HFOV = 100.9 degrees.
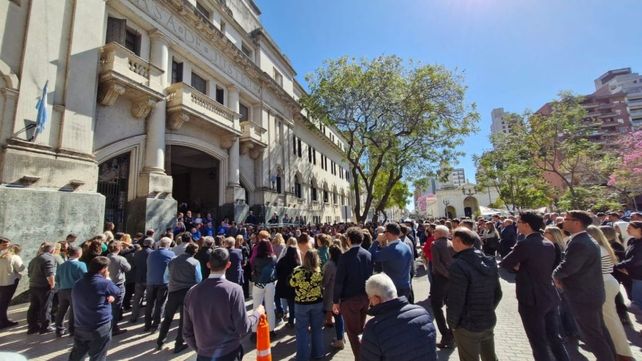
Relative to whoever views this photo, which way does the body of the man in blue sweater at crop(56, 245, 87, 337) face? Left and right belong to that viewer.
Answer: facing away from the viewer and to the right of the viewer

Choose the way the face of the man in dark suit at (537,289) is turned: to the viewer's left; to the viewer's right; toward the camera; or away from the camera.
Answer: to the viewer's left

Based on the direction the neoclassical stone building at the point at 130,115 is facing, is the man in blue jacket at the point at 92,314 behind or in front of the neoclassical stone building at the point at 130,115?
in front

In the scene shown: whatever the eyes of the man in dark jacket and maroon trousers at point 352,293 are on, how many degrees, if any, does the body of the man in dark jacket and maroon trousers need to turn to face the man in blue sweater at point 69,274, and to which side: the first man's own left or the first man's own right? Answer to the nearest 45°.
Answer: approximately 90° to the first man's own left

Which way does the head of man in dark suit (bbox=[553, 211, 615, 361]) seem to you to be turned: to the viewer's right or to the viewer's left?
to the viewer's left

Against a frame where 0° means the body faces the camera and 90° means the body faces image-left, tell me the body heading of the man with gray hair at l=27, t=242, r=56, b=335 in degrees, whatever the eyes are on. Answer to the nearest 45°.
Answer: approximately 225°

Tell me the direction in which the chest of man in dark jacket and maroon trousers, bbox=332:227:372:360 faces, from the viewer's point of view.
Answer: away from the camera

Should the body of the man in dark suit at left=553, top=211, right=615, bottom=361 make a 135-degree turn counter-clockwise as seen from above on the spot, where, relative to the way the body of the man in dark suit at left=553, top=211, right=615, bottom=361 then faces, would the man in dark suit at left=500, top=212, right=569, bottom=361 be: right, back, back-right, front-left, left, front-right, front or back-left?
right

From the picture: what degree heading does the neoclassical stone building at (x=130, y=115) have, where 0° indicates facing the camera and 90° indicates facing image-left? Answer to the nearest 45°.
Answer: approximately 315°

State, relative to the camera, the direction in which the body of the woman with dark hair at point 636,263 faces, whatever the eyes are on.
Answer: to the viewer's left

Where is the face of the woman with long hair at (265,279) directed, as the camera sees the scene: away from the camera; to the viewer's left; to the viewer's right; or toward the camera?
away from the camera

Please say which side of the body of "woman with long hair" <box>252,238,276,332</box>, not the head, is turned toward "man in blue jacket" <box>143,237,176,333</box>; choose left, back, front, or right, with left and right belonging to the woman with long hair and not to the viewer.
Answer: left

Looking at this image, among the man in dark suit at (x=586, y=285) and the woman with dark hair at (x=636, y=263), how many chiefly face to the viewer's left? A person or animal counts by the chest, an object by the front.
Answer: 2

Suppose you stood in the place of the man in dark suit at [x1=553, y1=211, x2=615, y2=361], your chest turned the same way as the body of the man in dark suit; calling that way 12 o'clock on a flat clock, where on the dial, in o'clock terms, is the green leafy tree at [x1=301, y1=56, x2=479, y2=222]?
The green leafy tree is roughly at 2 o'clock from the man in dark suit.

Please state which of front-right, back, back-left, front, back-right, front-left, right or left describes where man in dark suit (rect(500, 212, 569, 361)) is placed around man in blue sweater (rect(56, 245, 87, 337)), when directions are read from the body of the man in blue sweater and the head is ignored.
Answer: right

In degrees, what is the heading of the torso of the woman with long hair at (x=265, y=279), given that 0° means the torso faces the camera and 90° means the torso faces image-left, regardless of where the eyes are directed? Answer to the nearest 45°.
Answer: approximately 180°

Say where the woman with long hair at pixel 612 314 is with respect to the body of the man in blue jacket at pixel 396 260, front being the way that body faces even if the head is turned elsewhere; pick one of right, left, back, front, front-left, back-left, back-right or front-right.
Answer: back-right

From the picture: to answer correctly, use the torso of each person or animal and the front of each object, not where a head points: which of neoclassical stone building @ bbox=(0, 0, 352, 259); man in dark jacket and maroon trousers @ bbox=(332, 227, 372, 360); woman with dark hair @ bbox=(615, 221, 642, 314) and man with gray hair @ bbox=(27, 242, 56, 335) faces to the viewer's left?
the woman with dark hair

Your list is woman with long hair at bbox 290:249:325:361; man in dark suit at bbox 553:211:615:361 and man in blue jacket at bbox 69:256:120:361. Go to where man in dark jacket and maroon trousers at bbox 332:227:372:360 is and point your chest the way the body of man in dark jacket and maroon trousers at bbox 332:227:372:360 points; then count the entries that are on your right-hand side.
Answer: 1
